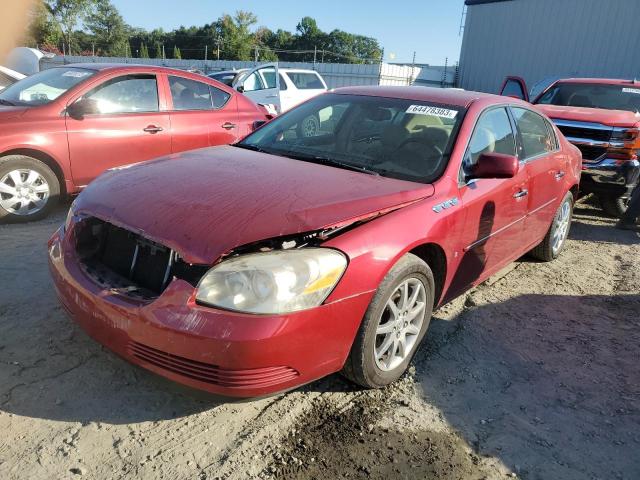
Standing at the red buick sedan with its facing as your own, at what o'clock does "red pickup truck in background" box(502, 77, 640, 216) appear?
The red pickup truck in background is roughly at 6 o'clock from the red buick sedan.

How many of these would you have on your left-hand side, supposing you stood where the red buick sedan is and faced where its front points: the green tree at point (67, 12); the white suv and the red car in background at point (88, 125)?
0

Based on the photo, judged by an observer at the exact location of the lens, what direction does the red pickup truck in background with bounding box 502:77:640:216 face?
facing the viewer and to the left of the viewer

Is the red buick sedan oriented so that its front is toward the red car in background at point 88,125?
no

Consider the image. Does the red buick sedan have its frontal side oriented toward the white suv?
no

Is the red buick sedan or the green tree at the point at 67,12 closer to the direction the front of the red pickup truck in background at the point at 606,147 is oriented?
the red buick sedan

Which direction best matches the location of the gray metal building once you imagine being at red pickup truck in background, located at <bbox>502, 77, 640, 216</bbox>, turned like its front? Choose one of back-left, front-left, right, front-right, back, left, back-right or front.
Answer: back-right

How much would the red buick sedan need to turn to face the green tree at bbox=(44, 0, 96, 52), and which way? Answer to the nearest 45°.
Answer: approximately 90° to its right

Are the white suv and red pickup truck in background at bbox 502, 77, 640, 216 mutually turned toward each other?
no

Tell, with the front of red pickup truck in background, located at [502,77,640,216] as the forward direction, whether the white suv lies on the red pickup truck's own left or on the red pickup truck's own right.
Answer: on the red pickup truck's own right

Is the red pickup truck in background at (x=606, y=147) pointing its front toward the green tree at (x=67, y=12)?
no
